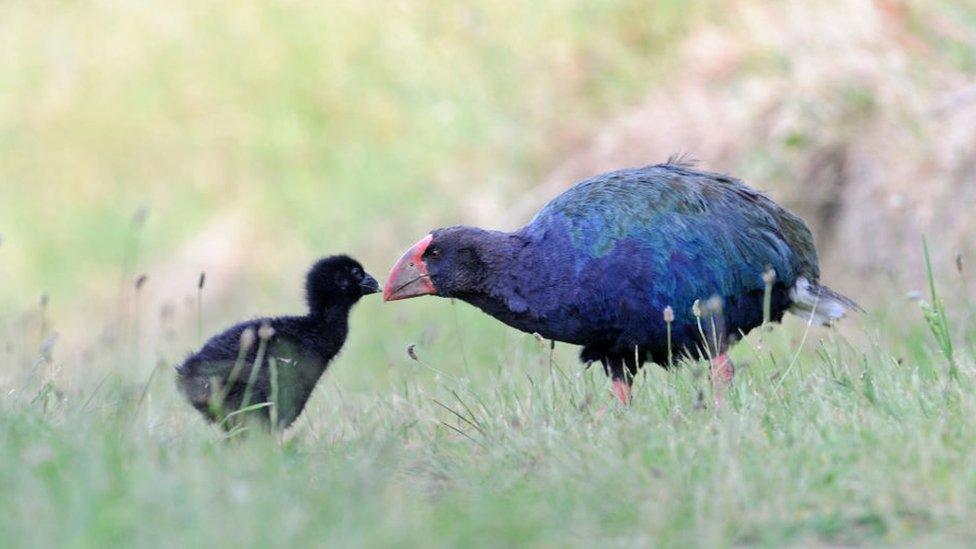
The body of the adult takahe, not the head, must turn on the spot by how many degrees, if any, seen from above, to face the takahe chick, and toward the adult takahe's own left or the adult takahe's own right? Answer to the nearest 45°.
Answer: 0° — it already faces it

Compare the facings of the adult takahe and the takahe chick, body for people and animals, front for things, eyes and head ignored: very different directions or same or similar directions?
very different directions

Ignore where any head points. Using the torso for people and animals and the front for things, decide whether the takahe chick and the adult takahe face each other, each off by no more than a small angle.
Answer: yes

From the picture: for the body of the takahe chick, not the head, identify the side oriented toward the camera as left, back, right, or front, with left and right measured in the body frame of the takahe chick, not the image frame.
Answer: right

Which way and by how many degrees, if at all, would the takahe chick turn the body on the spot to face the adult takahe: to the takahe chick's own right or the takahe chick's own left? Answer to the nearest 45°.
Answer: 0° — it already faces it

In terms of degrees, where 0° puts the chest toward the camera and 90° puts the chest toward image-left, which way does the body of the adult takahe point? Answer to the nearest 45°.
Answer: approximately 90°

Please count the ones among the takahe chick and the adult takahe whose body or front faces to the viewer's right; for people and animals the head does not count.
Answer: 1
